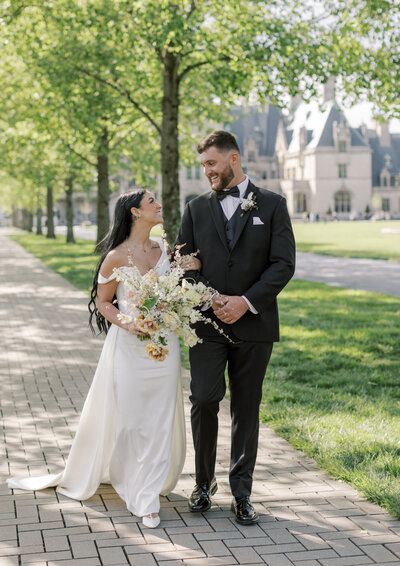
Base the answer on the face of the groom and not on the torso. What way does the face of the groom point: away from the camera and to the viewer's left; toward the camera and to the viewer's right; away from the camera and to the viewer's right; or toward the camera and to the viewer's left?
toward the camera and to the viewer's left

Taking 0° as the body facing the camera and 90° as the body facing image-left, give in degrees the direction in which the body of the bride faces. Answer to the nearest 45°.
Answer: approximately 315°

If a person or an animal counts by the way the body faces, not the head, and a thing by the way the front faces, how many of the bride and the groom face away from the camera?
0
